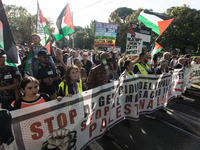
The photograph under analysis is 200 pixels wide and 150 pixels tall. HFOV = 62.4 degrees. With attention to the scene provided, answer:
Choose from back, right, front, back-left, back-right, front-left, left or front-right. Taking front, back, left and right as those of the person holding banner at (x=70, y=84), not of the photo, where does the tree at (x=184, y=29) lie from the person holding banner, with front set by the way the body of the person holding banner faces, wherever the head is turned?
left

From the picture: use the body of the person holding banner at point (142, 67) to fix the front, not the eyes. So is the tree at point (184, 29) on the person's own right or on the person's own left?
on the person's own left

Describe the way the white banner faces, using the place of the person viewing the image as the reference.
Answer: facing the viewer and to the right of the viewer

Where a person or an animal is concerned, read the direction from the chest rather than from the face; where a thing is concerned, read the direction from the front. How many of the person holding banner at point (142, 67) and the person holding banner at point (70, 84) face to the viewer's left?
0

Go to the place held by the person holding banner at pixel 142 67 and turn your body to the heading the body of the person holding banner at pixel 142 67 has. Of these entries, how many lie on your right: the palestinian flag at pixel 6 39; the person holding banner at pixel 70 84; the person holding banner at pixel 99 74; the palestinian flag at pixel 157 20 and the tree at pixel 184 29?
3

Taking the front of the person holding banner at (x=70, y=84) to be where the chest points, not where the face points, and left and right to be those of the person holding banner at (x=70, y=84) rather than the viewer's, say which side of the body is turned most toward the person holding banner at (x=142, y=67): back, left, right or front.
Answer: left

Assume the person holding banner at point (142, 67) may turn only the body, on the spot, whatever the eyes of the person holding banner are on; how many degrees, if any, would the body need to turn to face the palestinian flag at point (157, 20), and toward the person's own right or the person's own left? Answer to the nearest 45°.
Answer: approximately 135° to the person's own left

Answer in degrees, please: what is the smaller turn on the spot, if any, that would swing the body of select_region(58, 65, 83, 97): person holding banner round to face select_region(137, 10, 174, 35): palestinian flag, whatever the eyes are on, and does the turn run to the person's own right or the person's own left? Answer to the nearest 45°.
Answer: approximately 90° to the person's own left

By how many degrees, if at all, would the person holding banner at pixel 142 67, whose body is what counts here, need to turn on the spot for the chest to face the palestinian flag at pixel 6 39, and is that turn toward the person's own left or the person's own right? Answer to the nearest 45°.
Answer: approximately 90° to the person's own right
